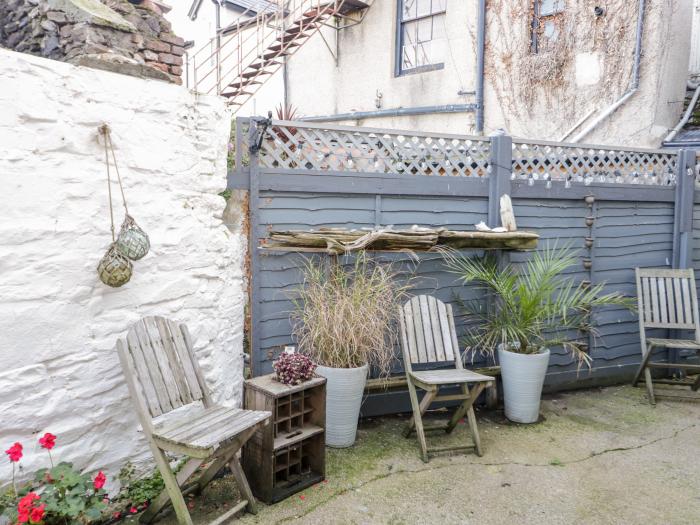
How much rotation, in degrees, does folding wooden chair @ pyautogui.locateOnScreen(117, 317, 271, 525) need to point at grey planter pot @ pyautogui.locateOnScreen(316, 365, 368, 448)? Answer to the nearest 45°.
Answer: approximately 90° to its left

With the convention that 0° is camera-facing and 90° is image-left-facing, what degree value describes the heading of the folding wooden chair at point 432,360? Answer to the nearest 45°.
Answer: approximately 315°

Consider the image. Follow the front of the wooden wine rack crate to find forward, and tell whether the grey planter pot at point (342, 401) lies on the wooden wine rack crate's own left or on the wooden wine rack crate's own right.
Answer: on the wooden wine rack crate's own left

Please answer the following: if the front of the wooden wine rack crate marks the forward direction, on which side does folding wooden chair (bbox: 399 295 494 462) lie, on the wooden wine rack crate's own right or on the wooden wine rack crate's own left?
on the wooden wine rack crate's own left

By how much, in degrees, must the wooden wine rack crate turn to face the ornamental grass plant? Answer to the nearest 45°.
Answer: approximately 90° to its left

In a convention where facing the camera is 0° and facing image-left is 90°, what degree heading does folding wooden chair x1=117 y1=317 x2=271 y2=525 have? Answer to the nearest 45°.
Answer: approximately 315°

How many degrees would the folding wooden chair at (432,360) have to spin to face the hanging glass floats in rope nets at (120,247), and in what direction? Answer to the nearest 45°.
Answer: approximately 90° to its right

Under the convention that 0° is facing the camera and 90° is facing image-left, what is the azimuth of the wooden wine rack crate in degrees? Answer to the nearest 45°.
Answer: approximately 315°
